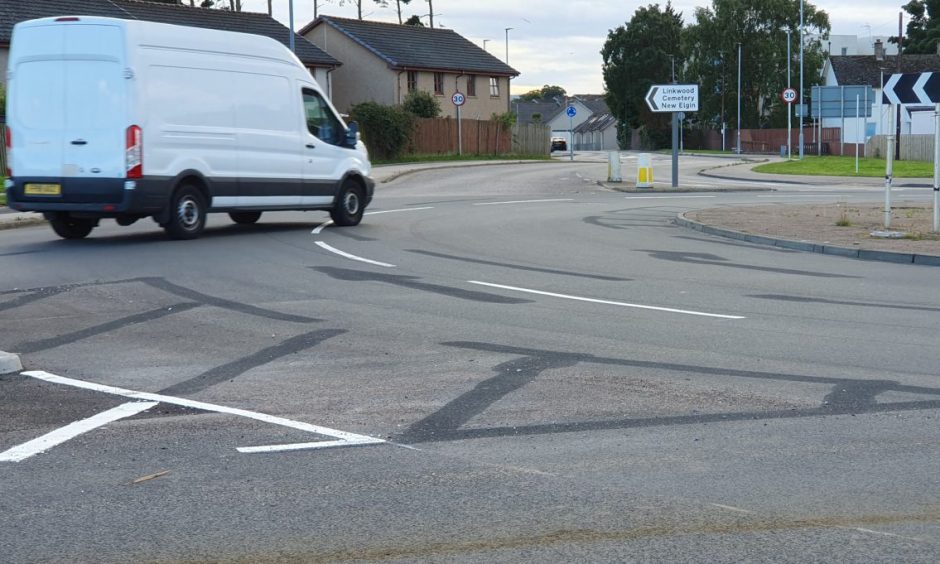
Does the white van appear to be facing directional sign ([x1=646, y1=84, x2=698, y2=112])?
yes

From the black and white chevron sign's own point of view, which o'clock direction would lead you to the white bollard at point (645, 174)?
The white bollard is roughly at 5 o'clock from the black and white chevron sign.

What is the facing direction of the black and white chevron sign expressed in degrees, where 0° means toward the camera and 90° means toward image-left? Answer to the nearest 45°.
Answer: approximately 0°

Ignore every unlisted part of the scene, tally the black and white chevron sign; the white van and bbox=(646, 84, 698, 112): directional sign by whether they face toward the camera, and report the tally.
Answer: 2

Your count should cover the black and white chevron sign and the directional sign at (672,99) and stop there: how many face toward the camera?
2

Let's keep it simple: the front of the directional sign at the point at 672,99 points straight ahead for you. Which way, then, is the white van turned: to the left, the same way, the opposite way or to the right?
the opposite way

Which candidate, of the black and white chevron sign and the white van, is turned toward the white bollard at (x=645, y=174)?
the white van

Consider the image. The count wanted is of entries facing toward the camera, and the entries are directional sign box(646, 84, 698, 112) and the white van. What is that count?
1

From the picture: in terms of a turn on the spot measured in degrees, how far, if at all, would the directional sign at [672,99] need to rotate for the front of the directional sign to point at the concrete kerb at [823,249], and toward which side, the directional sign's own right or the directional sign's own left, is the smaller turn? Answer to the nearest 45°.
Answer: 0° — it already faces it

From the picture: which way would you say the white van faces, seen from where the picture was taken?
facing away from the viewer and to the right of the viewer
